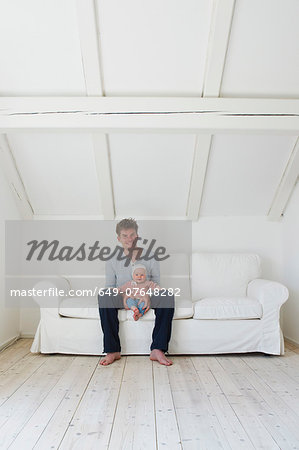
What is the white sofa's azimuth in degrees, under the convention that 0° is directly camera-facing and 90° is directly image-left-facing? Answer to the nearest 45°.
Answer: approximately 0°

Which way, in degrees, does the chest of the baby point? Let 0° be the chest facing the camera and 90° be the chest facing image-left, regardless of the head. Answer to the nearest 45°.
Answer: approximately 0°

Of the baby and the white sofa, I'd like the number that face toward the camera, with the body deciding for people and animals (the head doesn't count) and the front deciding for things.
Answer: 2
